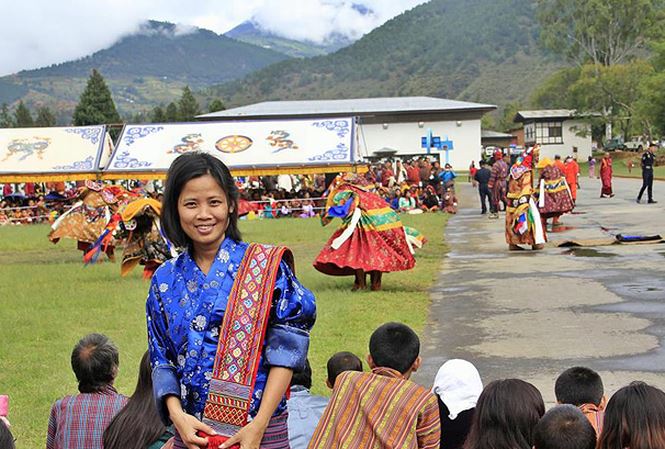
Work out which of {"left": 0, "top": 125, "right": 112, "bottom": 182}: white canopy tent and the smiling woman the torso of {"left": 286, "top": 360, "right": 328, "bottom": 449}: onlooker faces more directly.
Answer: the white canopy tent

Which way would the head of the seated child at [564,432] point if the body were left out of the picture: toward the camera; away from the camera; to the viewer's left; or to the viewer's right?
away from the camera

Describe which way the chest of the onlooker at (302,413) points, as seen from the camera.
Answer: away from the camera

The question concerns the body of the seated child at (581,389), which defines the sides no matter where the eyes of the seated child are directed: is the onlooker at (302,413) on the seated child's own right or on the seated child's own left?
on the seated child's own left

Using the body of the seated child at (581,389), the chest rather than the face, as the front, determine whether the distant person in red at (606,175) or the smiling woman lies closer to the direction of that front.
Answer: the distant person in red

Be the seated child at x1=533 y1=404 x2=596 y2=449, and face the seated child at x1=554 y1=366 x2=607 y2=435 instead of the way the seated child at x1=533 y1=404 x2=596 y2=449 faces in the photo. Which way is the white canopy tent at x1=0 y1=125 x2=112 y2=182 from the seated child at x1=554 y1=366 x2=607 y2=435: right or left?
left

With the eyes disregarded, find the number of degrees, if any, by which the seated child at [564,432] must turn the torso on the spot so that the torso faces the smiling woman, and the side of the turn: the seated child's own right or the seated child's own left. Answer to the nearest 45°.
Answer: approximately 135° to the seated child's own left

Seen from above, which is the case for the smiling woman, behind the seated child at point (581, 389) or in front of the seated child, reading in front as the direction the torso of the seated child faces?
behind

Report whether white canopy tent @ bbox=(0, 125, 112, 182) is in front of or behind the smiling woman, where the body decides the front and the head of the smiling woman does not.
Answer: behind

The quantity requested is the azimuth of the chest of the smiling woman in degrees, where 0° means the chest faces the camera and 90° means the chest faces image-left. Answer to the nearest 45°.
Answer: approximately 0°

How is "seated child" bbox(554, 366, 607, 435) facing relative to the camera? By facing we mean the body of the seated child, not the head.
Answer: away from the camera

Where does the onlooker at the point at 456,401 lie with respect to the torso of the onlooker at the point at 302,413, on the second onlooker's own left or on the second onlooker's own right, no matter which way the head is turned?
on the second onlooker's own right
